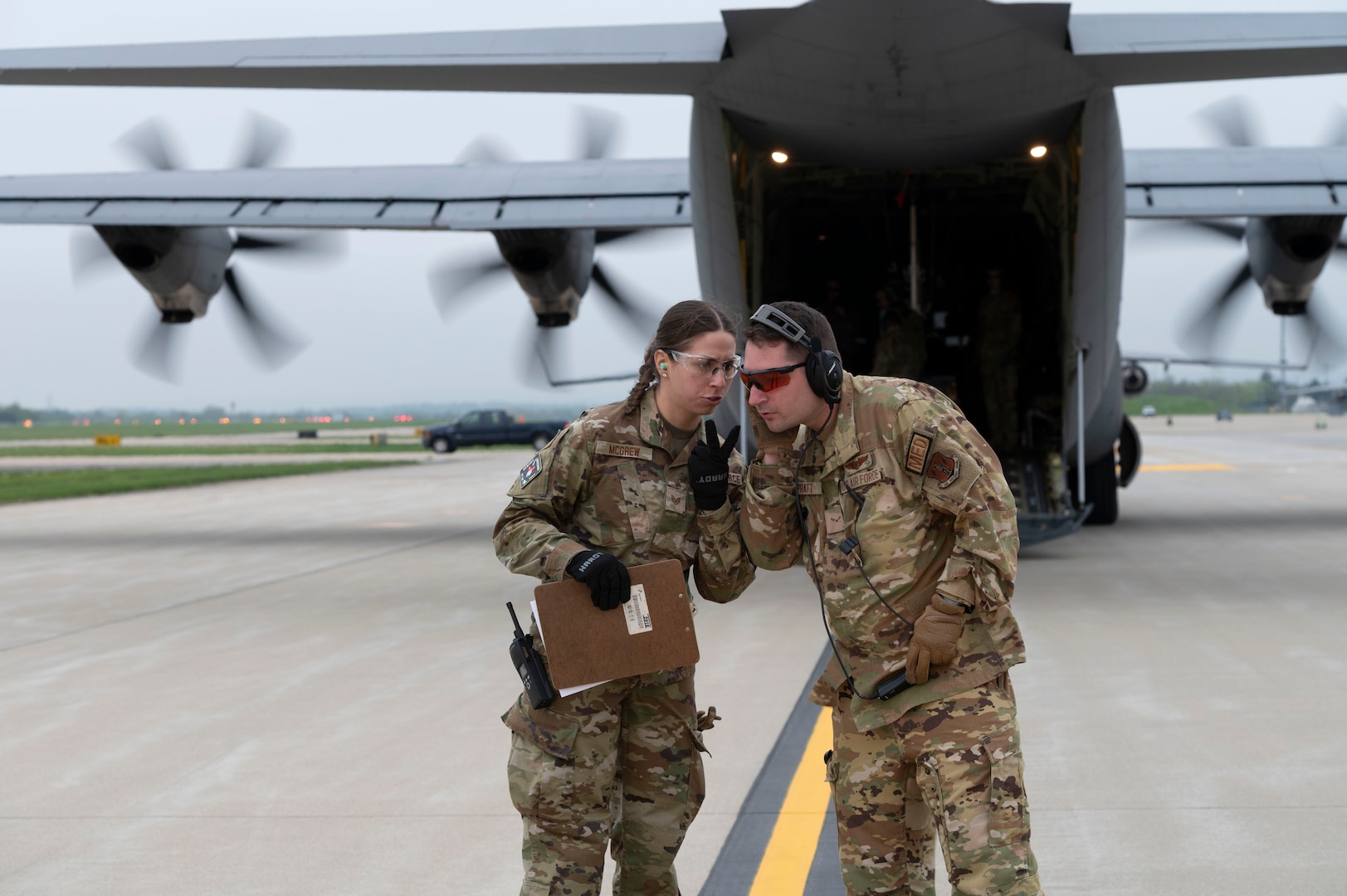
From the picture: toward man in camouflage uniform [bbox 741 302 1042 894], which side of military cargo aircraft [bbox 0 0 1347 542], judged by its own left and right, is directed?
back

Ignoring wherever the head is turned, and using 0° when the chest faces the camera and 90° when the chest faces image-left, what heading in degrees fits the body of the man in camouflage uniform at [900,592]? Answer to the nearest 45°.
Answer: approximately 45°

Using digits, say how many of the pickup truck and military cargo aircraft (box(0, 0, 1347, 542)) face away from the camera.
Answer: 1

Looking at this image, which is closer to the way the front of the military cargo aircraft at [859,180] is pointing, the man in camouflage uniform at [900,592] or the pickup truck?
the pickup truck

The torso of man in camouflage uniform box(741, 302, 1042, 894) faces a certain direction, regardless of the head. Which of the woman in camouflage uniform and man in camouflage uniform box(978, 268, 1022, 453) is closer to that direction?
the woman in camouflage uniform

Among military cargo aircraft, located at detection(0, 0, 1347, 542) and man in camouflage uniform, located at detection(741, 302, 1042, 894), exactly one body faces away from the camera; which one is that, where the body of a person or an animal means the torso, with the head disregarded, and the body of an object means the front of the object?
the military cargo aircraft

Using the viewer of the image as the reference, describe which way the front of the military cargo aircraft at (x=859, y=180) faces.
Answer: facing away from the viewer

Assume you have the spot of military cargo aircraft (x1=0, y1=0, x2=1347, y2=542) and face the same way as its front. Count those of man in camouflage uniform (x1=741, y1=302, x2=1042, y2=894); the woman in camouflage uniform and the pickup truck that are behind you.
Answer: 2

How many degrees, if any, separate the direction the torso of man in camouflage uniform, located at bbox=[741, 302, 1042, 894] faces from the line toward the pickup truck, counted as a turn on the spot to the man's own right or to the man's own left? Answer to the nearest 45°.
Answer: approximately 135° to the man's own right
